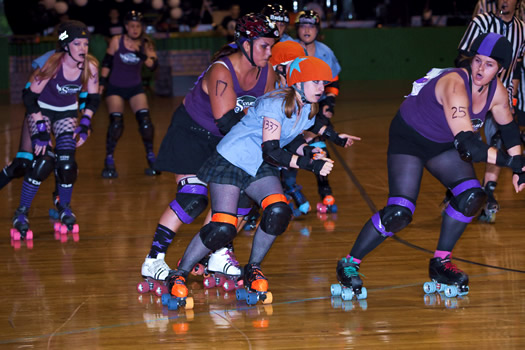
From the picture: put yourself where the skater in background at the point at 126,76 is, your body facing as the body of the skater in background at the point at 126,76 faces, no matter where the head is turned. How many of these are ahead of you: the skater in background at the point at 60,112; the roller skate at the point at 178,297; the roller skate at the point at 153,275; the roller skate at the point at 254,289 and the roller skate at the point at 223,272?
5

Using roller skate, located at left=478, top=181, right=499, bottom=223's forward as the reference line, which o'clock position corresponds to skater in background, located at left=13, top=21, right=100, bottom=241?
The skater in background is roughly at 1 o'clock from the roller skate.

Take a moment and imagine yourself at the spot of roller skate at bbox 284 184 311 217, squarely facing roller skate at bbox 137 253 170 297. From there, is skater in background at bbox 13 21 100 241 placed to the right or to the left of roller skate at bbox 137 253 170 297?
right

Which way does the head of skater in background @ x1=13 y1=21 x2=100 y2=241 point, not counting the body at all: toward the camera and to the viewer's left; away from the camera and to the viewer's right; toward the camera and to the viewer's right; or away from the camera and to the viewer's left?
toward the camera and to the viewer's right
